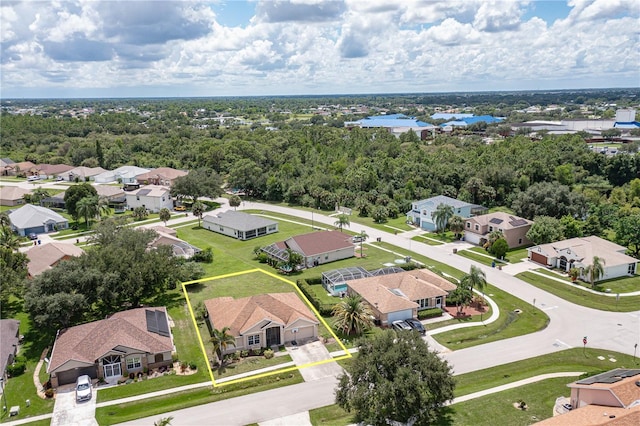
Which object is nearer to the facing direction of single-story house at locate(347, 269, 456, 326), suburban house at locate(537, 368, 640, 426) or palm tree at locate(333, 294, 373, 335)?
the suburban house

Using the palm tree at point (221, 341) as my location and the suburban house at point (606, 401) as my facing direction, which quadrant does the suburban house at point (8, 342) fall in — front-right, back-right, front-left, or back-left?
back-right

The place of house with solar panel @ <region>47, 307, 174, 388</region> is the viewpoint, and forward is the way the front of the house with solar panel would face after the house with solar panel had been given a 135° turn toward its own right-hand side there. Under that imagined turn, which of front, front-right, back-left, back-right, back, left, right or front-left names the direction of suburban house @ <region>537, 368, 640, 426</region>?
back

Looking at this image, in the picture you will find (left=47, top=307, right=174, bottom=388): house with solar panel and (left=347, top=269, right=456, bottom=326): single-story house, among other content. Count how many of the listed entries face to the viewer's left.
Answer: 0

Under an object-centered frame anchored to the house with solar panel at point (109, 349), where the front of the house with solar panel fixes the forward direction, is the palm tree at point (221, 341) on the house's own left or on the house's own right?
on the house's own left

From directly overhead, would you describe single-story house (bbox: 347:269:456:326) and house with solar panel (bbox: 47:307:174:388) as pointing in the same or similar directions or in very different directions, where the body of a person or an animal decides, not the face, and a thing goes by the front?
same or similar directions

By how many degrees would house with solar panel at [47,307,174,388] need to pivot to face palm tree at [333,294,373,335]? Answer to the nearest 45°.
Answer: approximately 90° to its left

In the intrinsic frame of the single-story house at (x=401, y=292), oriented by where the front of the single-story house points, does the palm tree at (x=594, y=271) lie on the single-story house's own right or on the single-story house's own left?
on the single-story house's own left

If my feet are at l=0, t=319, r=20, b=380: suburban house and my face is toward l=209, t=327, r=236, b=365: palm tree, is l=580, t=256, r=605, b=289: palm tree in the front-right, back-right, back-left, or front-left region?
front-left

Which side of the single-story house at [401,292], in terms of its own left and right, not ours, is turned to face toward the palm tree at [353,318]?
right

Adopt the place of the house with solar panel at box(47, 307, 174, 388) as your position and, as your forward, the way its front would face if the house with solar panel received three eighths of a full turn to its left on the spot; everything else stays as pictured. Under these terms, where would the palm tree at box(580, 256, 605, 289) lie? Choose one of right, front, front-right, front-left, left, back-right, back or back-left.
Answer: front-right

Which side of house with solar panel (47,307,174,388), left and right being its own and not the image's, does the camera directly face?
front

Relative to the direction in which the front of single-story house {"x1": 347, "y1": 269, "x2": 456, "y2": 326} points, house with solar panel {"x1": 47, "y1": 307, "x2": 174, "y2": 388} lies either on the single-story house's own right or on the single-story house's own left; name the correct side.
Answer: on the single-story house's own right

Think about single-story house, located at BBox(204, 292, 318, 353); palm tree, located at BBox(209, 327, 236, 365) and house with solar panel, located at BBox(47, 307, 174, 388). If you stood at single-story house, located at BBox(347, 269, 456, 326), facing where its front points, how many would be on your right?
3

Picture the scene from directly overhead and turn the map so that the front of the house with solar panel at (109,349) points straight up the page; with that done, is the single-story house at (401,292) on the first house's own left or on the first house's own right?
on the first house's own left

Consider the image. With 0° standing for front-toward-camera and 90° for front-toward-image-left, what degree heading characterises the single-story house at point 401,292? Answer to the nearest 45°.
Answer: approximately 315°

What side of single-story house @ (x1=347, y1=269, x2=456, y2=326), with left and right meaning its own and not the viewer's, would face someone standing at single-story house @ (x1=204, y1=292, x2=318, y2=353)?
right
